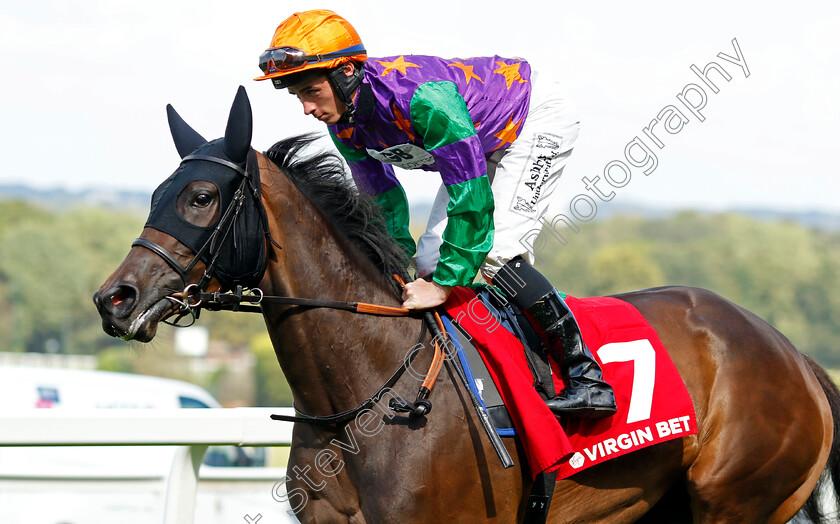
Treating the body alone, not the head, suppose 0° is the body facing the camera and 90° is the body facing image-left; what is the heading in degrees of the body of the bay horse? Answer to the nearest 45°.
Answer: approximately 90°

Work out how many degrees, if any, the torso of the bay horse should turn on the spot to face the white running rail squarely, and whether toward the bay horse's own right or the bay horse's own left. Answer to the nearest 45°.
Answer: approximately 45° to the bay horse's own right
